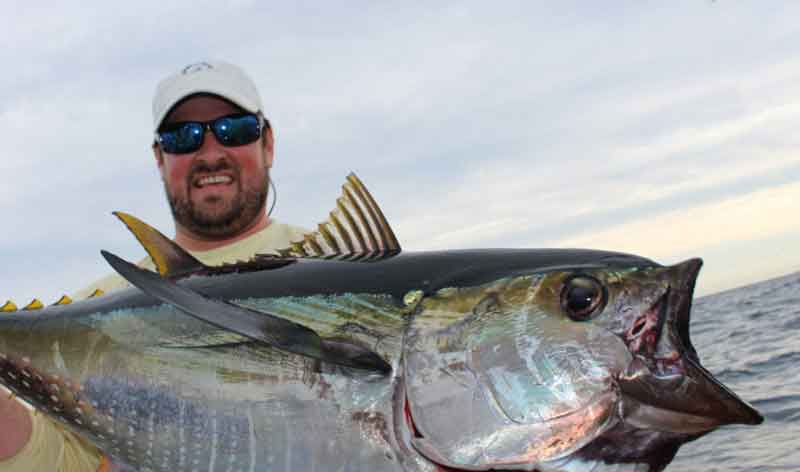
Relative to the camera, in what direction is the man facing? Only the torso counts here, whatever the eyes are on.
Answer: toward the camera

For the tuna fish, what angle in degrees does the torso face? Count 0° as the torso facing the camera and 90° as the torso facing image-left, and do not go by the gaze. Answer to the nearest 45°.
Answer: approximately 270°

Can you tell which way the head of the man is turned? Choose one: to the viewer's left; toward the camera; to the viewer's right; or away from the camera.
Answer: toward the camera
